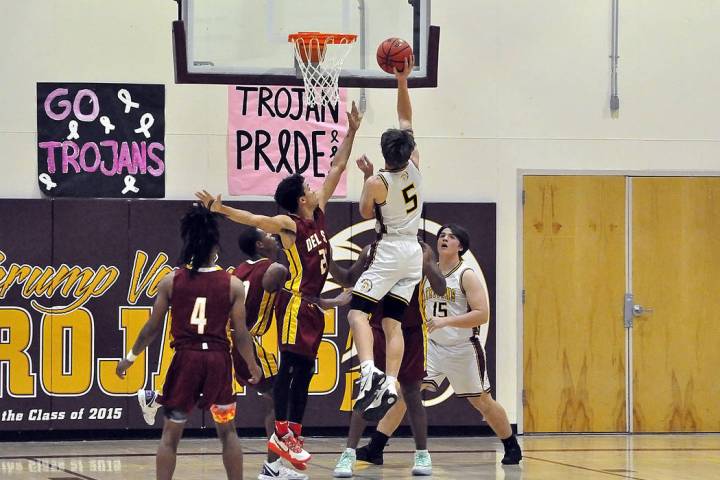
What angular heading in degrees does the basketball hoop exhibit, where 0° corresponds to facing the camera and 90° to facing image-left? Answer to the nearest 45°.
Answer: approximately 0°

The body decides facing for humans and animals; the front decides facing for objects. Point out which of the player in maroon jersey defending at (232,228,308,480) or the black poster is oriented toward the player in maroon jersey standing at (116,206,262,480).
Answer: the black poster

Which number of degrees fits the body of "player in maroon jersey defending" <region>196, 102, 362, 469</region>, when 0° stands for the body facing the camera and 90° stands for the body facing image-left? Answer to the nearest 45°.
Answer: approximately 315°

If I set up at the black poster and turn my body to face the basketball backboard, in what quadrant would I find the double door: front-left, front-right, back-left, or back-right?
front-left

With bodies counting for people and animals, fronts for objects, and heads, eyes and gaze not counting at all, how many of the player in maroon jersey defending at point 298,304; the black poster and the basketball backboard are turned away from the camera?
0

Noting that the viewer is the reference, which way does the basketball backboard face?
facing the viewer

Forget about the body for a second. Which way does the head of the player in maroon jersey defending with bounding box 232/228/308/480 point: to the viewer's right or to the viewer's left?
to the viewer's right

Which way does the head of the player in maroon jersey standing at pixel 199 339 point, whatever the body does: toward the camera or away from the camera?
away from the camera

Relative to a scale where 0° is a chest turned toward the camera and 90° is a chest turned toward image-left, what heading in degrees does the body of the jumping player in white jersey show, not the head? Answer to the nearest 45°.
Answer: approximately 135°

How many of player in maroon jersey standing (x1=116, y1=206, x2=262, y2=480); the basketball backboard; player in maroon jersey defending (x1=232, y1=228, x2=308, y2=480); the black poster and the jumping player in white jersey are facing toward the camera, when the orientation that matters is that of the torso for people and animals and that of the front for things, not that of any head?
2

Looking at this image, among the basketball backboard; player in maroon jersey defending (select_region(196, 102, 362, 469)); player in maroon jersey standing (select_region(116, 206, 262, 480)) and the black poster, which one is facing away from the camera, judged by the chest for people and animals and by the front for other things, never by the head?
player in maroon jersey standing (select_region(116, 206, 262, 480))

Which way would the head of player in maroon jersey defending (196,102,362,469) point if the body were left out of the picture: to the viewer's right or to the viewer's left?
to the viewer's right

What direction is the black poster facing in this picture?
toward the camera
